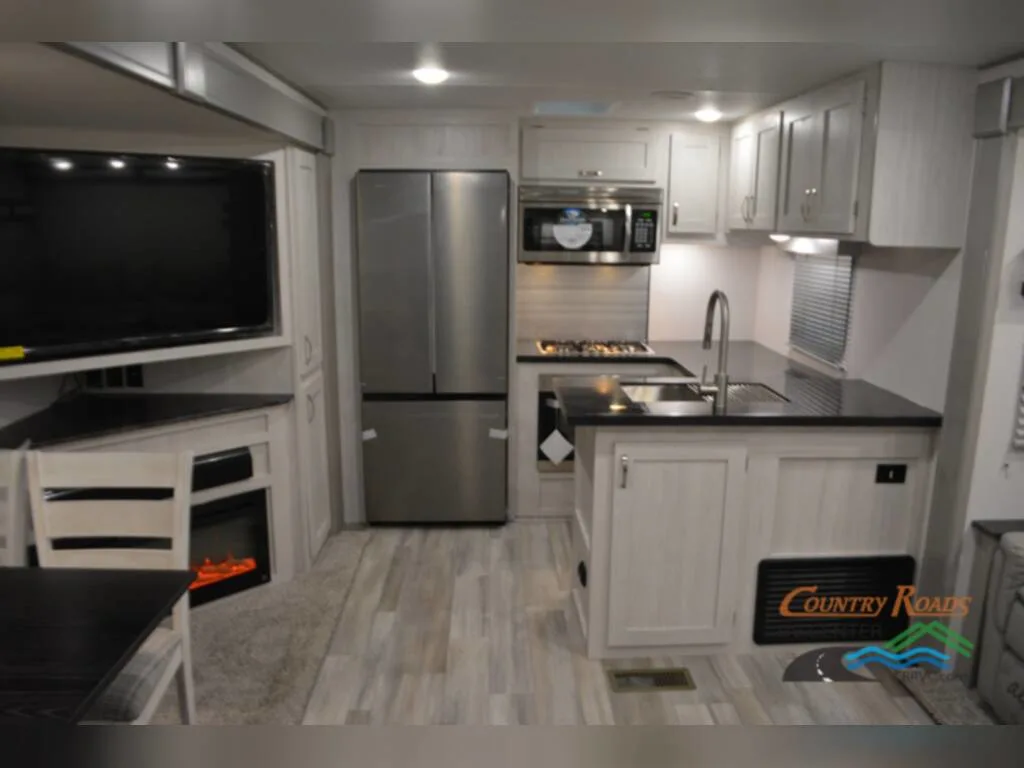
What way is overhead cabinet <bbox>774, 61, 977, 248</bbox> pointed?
to the viewer's left

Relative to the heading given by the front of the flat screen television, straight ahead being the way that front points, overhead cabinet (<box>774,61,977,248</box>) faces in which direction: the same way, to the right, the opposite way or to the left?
the opposite way

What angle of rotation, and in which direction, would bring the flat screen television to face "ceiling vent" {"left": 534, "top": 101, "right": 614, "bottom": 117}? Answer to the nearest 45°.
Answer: approximately 45° to its left

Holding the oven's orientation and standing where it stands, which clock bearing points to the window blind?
The window blind is roughly at 9 o'clock from the oven.

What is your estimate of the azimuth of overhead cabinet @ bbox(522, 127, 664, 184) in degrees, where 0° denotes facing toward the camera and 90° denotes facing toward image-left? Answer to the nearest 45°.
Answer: approximately 0°

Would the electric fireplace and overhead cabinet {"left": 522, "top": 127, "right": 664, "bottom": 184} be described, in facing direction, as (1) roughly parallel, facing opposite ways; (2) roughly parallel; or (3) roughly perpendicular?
roughly perpendicular

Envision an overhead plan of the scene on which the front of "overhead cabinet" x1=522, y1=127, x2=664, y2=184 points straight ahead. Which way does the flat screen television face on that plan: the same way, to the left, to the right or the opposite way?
to the left

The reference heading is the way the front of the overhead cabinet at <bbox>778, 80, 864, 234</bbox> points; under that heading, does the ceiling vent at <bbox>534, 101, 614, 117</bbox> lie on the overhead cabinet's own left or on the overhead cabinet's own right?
on the overhead cabinet's own right

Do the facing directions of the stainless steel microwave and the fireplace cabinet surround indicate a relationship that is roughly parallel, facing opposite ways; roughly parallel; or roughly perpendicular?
roughly perpendicular
